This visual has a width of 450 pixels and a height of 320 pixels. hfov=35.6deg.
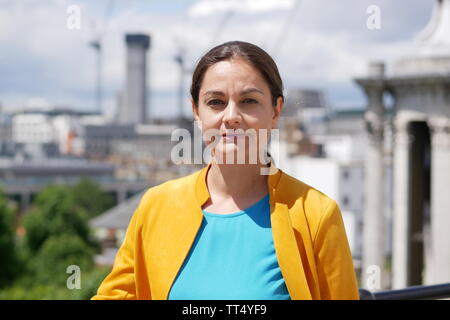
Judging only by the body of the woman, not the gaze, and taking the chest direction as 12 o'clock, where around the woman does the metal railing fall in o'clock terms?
The metal railing is roughly at 7 o'clock from the woman.

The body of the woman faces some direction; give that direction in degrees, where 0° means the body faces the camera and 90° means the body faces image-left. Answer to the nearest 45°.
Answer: approximately 0°

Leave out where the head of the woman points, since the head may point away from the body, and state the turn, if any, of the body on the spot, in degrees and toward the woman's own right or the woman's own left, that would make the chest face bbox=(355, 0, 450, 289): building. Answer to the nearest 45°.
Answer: approximately 180°

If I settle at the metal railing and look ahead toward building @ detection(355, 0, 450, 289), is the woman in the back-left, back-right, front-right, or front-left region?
back-left
